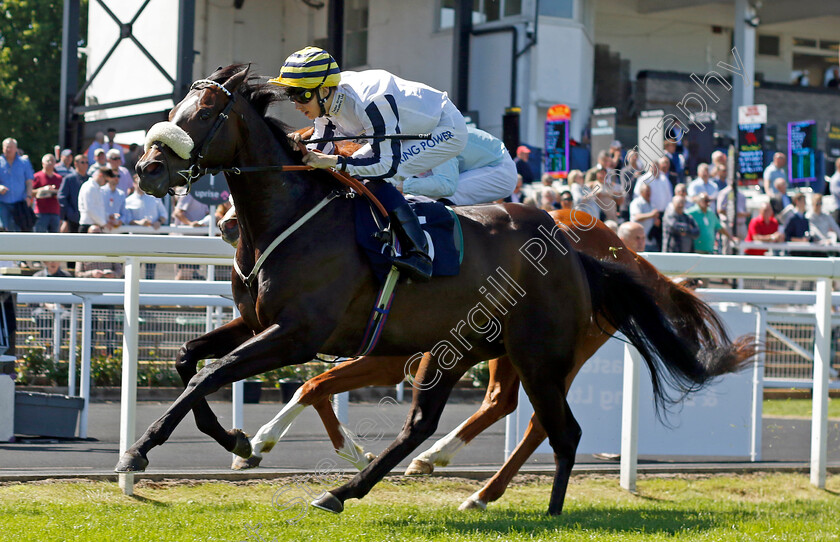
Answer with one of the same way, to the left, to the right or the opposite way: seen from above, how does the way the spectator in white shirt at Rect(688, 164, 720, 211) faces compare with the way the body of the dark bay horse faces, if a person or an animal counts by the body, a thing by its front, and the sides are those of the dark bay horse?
to the left

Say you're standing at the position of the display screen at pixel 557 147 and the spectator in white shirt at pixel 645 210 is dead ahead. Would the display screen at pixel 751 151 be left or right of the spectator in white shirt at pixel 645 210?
left

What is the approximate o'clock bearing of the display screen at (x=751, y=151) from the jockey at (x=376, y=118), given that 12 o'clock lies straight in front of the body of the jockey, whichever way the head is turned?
The display screen is roughly at 4 o'clock from the jockey.

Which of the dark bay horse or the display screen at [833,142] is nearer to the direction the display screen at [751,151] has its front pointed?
the dark bay horse

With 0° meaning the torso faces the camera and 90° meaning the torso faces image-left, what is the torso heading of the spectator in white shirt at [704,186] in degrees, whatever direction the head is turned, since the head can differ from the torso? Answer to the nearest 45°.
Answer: approximately 0°

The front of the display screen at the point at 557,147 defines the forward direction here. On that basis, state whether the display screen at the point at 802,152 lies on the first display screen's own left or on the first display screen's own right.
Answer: on the first display screen's own left

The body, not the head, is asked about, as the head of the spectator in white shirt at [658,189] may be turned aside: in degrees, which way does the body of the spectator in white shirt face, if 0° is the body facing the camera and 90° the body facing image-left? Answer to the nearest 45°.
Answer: approximately 45°

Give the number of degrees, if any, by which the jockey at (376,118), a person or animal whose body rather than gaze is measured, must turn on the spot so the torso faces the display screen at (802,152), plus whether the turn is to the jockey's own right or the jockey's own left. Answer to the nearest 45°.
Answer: approximately 135° to the jockey's own right
